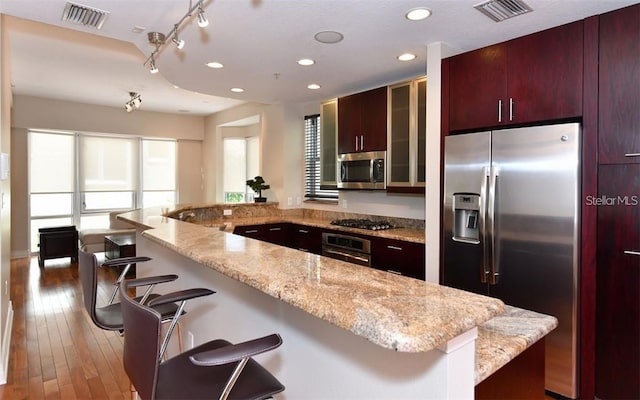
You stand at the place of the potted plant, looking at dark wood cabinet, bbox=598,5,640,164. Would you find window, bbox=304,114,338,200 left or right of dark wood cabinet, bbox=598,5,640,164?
left

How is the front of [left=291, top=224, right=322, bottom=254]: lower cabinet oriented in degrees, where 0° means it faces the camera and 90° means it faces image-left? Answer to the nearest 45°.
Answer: approximately 45°

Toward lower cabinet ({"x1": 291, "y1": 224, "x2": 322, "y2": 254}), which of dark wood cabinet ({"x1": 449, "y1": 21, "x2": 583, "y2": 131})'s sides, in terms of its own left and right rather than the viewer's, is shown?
right

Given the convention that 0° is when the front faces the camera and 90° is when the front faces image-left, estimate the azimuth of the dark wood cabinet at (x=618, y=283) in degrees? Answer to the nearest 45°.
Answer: approximately 0°

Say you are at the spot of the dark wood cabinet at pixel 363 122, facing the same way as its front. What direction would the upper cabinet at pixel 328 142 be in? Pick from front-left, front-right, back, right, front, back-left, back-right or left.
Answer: right

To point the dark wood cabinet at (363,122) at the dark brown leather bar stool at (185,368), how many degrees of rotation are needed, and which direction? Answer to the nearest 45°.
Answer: approximately 45° to its left

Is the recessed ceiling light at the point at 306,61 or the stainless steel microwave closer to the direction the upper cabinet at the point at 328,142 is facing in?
the recessed ceiling light
